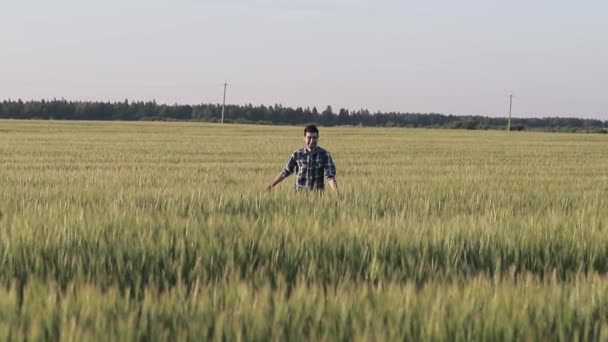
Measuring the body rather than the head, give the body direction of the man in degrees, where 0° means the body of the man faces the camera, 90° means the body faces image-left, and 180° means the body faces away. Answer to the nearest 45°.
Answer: approximately 0°
